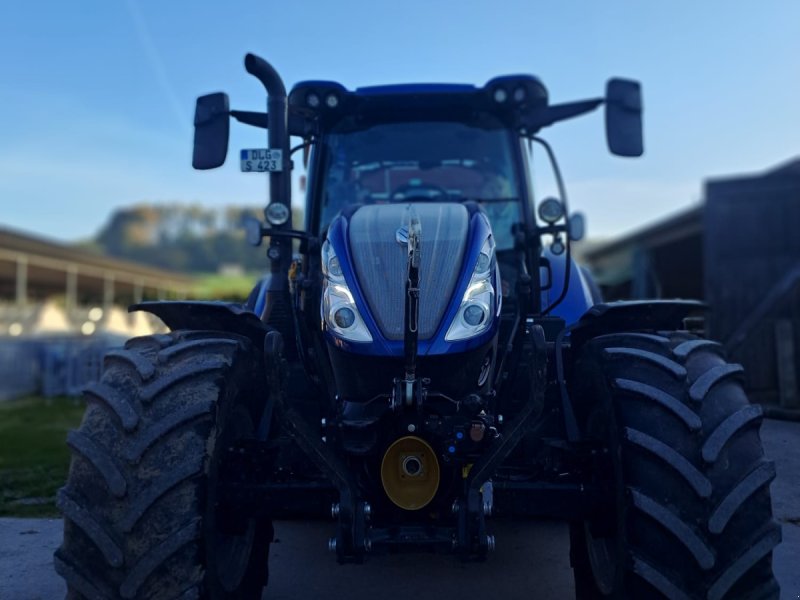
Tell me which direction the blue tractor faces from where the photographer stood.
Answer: facing the viewer
